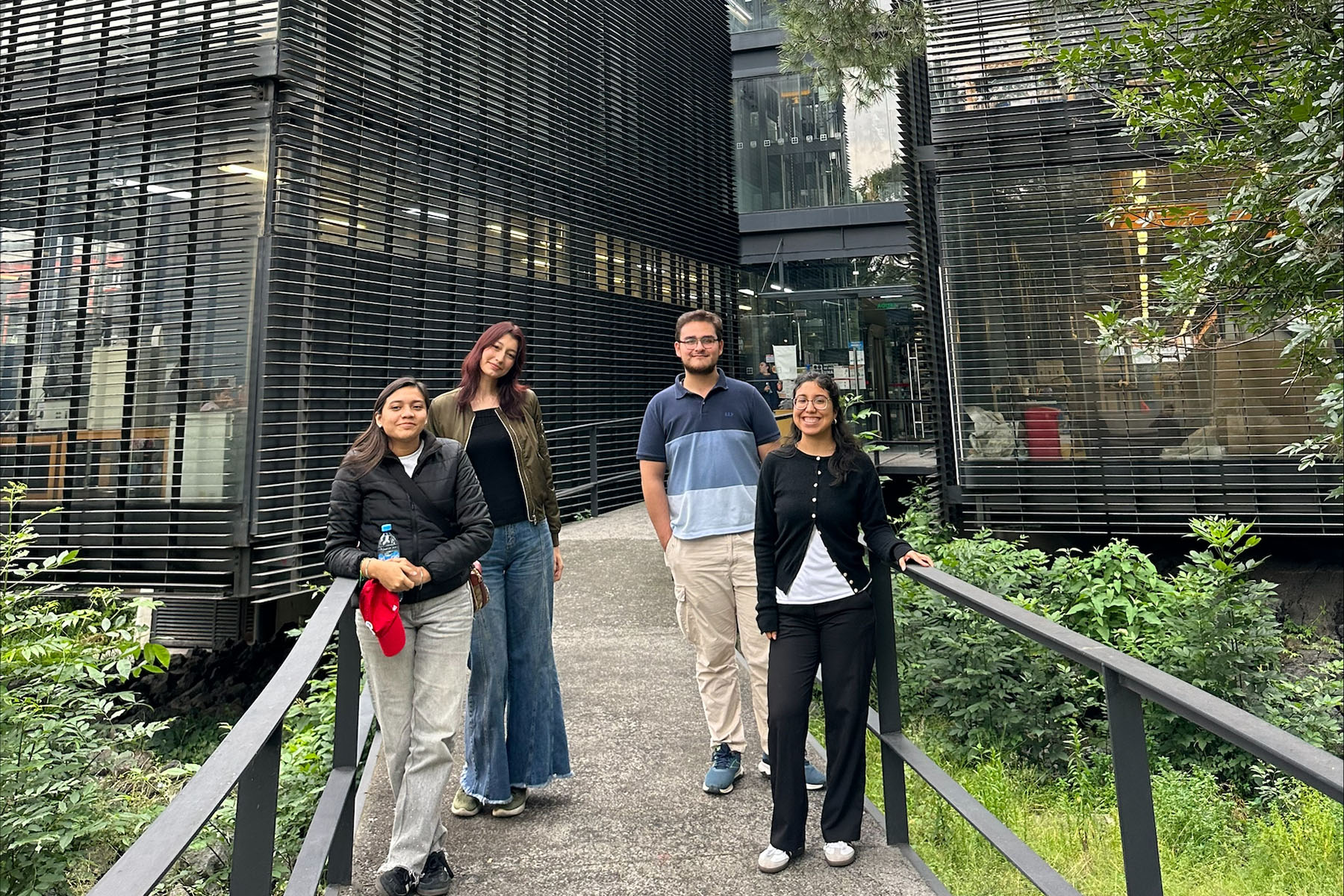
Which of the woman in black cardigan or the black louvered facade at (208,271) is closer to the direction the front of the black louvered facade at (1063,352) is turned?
the woman in black cardigan

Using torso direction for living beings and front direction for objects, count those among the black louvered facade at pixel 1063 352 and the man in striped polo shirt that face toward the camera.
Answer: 2

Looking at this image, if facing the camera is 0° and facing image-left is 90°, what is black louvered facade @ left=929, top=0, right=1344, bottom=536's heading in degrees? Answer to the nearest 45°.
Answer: approximately 0°

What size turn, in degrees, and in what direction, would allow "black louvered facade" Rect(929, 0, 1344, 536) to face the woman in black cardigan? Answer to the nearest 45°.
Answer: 0° — it already faces them

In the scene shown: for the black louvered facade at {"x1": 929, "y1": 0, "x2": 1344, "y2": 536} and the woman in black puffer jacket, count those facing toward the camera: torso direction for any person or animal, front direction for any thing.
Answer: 2

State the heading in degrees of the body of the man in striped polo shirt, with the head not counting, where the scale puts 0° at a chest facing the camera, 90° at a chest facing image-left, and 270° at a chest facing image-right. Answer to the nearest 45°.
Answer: approximately 0°
